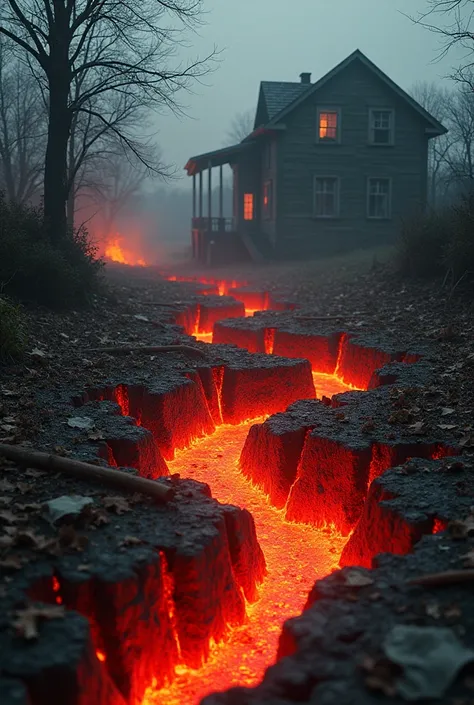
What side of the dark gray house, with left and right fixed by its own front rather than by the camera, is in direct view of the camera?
left

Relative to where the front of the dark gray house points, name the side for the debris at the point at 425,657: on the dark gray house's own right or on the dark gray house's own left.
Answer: on the dark gray house's own left

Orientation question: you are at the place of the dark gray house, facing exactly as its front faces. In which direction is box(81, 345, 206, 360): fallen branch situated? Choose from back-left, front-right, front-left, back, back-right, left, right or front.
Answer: left

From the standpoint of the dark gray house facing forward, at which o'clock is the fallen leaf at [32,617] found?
The fallen leaf is roughly at 9 o'clock from the dark gray house.

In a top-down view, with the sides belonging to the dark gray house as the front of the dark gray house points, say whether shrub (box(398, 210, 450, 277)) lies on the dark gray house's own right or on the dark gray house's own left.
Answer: on the dark gray house's own left

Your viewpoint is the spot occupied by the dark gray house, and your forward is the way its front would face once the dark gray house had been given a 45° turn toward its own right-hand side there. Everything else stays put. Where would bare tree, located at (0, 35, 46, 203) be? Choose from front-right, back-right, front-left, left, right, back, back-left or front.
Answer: front-left

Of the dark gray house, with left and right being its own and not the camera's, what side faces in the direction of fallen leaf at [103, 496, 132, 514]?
left

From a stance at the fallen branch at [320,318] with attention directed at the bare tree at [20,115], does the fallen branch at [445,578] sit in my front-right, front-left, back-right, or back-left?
back-left

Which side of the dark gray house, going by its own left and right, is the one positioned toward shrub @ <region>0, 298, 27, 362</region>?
left
